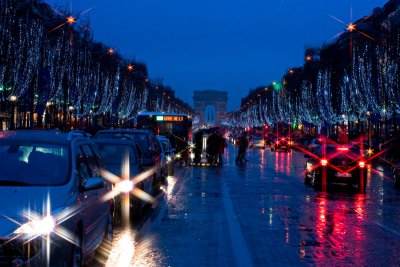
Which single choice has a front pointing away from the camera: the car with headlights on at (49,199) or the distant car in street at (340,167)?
the distant car in street

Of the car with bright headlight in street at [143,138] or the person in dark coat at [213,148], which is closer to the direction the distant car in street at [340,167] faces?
the person in dark coat

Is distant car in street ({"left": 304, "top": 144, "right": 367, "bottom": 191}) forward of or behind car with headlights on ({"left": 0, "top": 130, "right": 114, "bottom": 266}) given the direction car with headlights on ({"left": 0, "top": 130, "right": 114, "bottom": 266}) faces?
behind

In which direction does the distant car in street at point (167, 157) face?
toward the camera

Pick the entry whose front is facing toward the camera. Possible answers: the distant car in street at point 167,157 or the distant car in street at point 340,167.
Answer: the distant car in street at point 167,157

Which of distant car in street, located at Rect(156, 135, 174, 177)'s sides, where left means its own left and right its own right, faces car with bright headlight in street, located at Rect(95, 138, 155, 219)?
front

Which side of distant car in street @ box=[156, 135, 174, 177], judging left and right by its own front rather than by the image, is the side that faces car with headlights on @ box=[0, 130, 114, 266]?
front

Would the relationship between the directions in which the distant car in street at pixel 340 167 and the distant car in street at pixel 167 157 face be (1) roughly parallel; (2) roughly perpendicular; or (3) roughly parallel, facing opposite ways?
roughly parallel, facing opposite ways

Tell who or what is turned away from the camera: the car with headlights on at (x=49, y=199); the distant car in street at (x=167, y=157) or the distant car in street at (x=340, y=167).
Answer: the distant car in street at (x=340, y=167)

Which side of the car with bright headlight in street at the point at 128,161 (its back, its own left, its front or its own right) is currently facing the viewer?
front

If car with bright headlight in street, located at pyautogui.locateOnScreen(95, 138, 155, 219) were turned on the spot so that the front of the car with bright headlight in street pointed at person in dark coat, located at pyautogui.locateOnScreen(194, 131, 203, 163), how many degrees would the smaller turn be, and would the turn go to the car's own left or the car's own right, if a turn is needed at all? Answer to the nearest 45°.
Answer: approximately 180°

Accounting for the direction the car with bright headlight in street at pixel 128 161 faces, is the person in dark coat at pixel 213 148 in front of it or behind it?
behind

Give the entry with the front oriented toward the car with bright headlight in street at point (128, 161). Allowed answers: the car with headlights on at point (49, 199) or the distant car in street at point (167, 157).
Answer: the distant car in street at point (167, 157)

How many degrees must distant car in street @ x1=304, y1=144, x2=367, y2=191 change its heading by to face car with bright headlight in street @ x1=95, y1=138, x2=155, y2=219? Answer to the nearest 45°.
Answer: approximately 135° to its left
